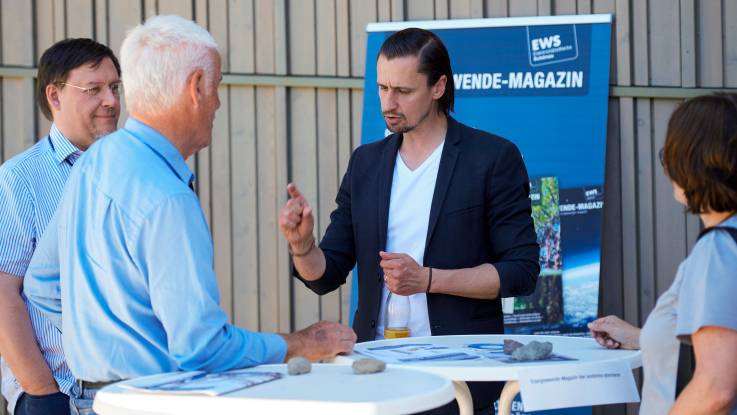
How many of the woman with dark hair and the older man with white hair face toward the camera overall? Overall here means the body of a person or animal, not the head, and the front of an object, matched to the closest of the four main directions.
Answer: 0

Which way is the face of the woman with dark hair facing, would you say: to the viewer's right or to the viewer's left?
to the viewer's left

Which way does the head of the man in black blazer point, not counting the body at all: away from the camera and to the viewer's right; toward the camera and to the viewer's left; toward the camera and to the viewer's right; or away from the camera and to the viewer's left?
toward the camera and to the viewer's left

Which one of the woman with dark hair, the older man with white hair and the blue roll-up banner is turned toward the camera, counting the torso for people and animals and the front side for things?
the blue roll-up banner

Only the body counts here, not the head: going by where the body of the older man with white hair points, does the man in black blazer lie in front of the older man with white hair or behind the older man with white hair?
in front

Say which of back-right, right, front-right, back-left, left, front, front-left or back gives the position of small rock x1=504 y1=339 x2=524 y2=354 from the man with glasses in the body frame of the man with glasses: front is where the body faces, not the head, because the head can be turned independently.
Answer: front

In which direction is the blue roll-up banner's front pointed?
toward the camera

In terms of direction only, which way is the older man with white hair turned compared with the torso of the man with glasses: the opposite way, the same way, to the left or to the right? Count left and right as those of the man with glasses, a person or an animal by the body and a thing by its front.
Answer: to the left

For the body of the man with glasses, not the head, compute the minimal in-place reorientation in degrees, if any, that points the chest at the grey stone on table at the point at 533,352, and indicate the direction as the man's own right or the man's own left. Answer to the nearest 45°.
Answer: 0° — they already face it

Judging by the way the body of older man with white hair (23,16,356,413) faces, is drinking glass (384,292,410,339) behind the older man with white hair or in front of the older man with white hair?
in front

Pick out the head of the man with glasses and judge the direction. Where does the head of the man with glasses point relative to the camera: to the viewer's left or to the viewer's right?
to the viewer's right

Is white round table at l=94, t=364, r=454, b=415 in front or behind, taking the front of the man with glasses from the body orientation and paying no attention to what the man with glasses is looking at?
in front

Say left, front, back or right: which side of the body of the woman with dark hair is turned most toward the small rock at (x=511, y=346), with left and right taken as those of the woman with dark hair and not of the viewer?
front
